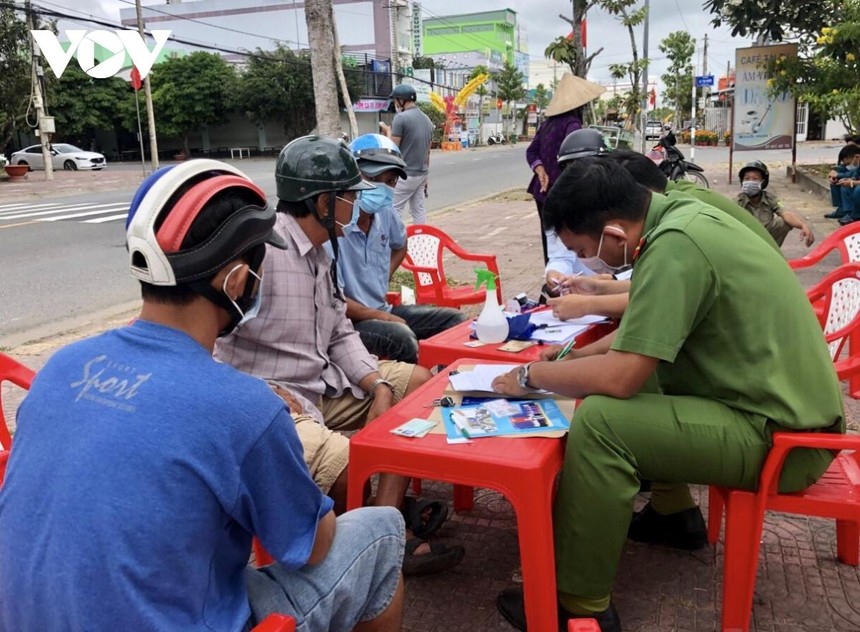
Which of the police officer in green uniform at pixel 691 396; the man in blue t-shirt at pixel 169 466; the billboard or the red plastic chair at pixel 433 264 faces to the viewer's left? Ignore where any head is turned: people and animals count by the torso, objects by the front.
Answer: the police officer in green uniform

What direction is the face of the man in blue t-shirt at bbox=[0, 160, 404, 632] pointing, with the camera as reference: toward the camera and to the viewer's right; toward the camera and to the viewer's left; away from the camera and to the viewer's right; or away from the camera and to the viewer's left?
away from the camera and to the viewer's right

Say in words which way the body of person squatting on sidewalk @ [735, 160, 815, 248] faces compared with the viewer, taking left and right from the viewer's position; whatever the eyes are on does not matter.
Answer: facing the viewer

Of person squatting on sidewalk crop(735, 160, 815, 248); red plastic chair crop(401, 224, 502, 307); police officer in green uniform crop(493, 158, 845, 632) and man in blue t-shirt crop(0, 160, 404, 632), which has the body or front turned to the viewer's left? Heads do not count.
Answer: the police officer in green uniform

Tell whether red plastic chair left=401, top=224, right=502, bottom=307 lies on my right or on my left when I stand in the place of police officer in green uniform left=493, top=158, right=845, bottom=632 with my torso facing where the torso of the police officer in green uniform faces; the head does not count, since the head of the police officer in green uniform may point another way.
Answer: on my right

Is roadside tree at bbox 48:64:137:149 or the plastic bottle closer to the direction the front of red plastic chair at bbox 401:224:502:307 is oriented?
the plastic bottle

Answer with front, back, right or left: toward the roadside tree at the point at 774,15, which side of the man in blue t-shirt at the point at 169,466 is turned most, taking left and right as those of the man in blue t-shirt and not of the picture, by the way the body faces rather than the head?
front

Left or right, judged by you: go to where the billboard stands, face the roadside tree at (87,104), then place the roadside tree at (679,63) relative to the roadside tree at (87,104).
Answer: right

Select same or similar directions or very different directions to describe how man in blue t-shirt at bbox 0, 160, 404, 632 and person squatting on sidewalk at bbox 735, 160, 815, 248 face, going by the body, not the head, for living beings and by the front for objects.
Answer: very different directions

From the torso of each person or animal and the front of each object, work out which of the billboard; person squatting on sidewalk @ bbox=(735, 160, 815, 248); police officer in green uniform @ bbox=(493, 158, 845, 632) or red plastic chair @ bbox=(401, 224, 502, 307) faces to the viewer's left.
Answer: the police officer in green uniform

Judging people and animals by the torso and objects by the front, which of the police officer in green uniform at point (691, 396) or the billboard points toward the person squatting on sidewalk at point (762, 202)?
the billboard

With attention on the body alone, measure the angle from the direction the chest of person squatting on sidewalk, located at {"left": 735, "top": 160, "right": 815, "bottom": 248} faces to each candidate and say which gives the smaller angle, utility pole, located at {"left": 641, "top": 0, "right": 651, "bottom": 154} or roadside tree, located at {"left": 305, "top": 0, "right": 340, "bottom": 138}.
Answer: the roadside tree

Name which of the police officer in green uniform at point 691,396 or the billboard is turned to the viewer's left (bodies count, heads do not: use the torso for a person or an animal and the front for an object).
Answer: the police officer in green uniform

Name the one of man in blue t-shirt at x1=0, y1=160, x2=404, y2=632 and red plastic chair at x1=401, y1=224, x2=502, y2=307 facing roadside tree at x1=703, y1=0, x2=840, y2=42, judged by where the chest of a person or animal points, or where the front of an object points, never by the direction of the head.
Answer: the man in blue t-shirt

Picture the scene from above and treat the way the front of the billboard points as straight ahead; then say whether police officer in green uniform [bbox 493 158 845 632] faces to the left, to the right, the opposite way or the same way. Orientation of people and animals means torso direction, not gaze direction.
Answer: to the right

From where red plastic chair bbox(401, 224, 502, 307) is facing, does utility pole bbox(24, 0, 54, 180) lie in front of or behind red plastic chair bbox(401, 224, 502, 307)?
behind

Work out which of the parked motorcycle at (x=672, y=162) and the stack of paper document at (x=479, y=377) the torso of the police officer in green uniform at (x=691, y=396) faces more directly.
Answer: the stack of paper document

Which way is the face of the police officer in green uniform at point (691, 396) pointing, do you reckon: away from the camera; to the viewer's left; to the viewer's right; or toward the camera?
to the viewer's left

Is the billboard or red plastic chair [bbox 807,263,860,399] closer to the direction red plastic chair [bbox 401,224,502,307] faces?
the red plastic chair

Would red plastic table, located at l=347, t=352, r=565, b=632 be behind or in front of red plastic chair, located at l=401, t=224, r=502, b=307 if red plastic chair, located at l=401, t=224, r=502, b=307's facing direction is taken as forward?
in front

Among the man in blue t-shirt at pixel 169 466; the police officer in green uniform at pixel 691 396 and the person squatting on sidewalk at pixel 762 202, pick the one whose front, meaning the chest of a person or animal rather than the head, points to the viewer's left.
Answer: the police officer in green uniform

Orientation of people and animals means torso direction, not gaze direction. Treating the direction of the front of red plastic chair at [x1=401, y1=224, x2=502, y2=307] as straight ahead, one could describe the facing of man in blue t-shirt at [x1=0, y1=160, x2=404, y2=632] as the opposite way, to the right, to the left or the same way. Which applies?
to the left

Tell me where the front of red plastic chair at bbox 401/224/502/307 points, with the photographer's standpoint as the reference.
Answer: facing the viewer and to the right of the viewer
